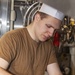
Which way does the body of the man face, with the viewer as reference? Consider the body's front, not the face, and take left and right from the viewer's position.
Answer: facing the viewer and to the right of the viewer

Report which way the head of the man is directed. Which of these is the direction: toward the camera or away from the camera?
toward the camera
